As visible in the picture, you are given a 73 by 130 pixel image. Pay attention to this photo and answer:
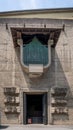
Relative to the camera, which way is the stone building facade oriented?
toward the camera
